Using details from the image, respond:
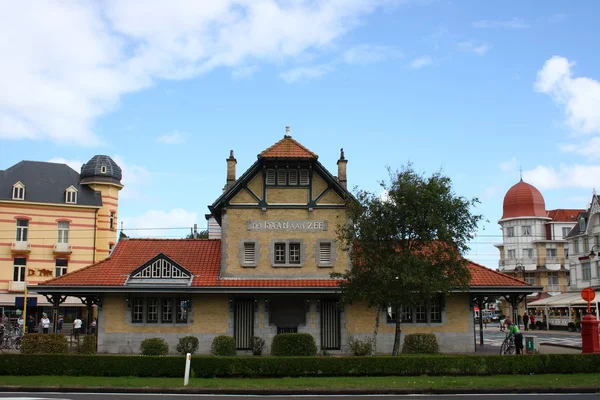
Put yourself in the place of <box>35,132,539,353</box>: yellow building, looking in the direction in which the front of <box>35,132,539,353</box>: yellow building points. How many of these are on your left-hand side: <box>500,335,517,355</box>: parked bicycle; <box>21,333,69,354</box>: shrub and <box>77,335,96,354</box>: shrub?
1

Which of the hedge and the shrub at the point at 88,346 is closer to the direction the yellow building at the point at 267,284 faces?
the hedge

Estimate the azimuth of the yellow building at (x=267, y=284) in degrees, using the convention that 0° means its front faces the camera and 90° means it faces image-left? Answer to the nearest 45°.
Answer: approximately 0°

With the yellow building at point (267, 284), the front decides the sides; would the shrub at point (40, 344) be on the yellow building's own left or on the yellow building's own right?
on the yellow building's own right
